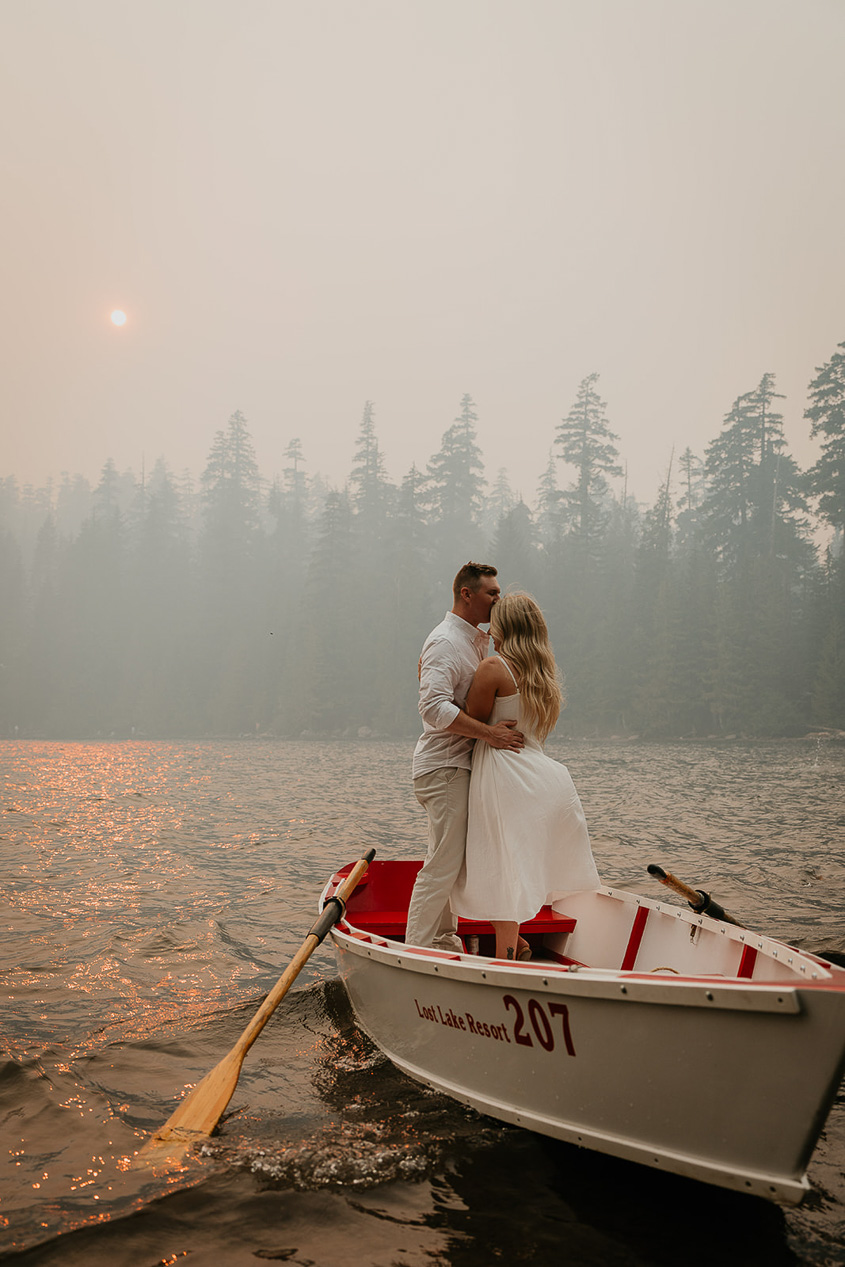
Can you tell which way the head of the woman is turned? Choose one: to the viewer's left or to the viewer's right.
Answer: to the viewer's left

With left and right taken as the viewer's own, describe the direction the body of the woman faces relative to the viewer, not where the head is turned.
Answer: facing away from the viewer and to the left of the viewer

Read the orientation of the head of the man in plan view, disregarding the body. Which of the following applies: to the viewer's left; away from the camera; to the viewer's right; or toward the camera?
to the viewer's right

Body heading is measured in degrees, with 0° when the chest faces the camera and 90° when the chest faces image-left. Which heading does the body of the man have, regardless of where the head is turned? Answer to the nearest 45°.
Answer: approximately 270°

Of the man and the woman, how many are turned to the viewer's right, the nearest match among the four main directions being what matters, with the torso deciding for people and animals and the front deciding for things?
1

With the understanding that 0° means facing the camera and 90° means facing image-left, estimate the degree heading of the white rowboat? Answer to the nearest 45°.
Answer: approximately 315°
